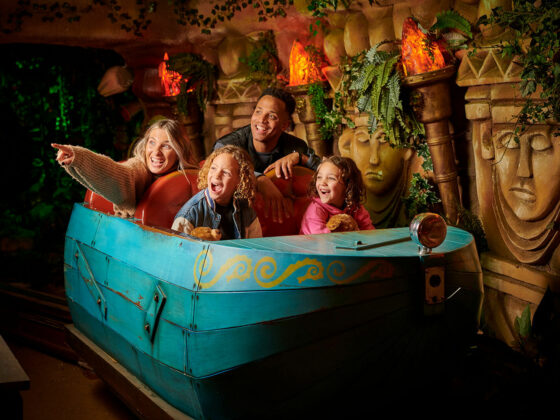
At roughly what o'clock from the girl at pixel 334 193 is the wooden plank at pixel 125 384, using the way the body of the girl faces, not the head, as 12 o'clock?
The wooden plank is roughly at 1 o'clock from the girl.

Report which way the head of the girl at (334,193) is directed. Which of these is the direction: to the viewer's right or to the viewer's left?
to the viewer's left

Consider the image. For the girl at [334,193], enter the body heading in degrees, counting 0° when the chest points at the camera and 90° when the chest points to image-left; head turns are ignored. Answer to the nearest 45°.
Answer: approximately 45°

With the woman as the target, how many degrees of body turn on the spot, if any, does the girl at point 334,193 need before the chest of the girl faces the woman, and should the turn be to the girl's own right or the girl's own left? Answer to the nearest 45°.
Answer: approximately 45° to the girl's own right

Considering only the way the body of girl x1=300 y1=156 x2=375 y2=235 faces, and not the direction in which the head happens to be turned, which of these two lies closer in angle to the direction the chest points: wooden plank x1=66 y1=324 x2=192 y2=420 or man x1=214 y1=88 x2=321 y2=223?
the wooden plank

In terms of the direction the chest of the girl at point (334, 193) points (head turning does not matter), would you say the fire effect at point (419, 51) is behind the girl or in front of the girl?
behind

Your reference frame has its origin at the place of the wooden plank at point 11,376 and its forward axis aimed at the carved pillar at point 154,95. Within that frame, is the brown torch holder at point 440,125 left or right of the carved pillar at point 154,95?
right

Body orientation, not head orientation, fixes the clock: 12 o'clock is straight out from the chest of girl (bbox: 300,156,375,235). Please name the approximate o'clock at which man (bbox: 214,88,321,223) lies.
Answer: The man is roughly at 4 o'clock from the girl.

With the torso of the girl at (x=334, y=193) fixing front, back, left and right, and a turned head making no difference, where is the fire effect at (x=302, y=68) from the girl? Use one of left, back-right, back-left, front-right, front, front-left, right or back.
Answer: back-right
